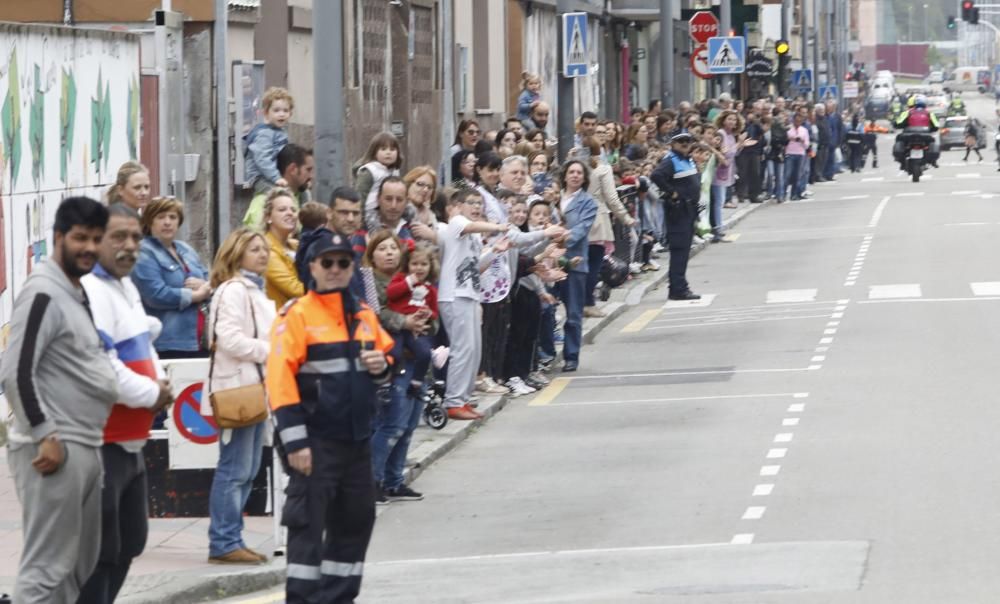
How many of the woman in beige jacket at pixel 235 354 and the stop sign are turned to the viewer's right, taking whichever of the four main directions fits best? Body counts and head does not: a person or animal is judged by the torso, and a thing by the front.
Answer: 1

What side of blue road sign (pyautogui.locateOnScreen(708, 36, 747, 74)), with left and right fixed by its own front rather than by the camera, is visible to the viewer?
front

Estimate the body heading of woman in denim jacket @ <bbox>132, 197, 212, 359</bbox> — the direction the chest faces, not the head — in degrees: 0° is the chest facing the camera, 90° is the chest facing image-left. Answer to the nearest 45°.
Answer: approximately 315°

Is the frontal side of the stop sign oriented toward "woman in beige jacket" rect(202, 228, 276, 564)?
yes

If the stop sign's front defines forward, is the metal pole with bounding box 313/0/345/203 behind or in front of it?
in front

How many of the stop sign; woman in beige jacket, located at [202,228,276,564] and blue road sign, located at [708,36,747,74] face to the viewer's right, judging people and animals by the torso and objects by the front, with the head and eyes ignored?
1

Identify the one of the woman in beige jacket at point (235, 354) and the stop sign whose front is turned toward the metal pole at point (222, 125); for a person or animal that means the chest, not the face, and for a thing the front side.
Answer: the stop sign

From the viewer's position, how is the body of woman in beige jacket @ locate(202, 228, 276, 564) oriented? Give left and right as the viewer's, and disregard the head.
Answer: facing to the right of the viewer

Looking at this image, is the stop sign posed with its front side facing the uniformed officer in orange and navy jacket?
yes

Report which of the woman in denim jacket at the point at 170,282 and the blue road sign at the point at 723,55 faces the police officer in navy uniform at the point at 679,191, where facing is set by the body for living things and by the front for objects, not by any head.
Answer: the blue road sign

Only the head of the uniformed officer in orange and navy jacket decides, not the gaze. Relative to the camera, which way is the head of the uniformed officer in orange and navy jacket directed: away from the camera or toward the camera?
toward the camera

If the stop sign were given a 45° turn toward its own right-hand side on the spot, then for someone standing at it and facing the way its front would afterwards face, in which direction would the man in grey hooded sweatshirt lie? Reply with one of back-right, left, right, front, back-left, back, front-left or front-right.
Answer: front-left

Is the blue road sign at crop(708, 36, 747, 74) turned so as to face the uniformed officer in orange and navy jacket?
yes

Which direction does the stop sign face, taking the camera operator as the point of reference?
facing the viewer

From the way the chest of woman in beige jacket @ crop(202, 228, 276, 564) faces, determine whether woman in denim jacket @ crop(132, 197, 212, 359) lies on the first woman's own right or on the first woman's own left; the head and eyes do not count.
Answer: on the first woman's own left
